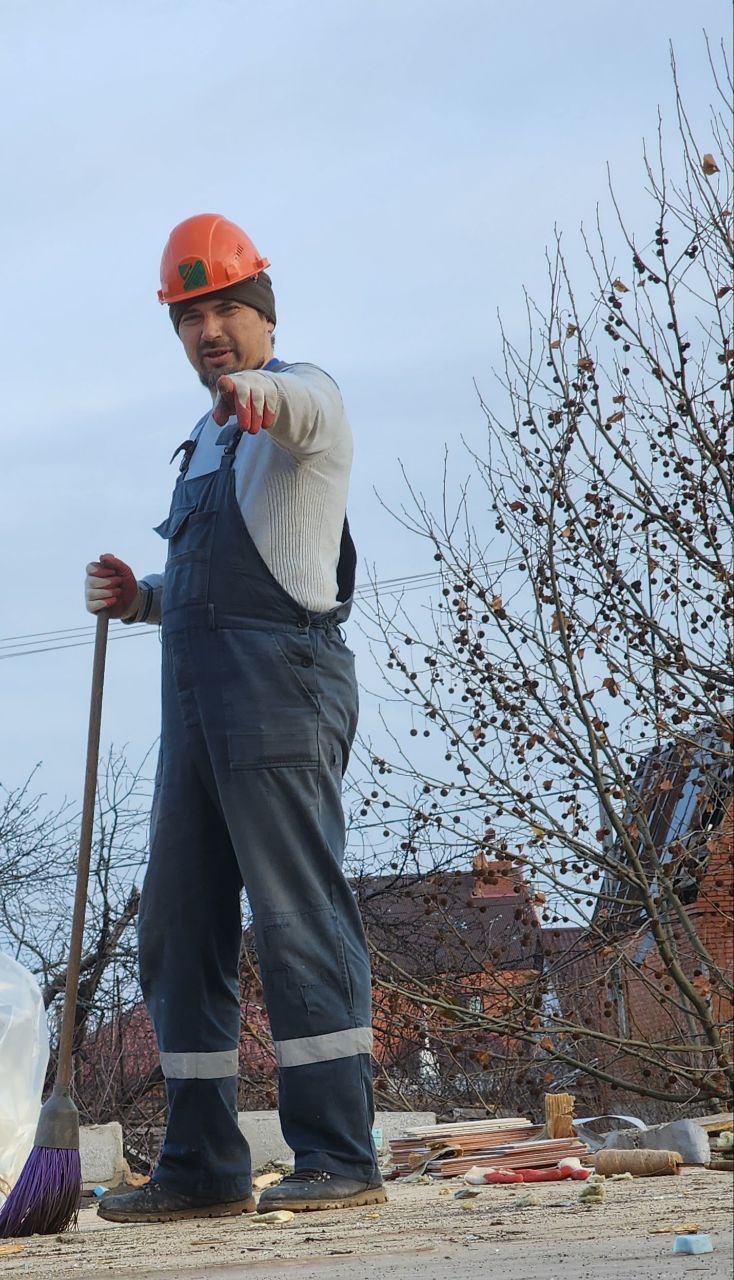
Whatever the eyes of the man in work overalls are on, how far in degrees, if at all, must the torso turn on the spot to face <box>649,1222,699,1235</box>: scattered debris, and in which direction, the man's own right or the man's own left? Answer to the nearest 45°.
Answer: approximately 90° to the man's own left

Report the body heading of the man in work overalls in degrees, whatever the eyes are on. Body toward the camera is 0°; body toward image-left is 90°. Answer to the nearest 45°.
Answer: approximately 45°

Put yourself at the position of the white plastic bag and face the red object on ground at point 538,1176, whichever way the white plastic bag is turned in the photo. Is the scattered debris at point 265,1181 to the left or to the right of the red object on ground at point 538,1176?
left

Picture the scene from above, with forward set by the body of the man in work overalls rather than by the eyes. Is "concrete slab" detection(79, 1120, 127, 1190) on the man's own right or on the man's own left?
on the man's own right

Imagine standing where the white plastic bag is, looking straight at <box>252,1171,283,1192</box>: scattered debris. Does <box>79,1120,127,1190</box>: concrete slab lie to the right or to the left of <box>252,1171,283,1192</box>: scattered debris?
left

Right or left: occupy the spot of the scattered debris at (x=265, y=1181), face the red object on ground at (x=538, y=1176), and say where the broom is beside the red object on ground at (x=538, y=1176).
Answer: right

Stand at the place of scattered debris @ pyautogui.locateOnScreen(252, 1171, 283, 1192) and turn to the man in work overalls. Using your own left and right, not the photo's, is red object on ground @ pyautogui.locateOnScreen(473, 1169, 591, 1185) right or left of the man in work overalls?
left
